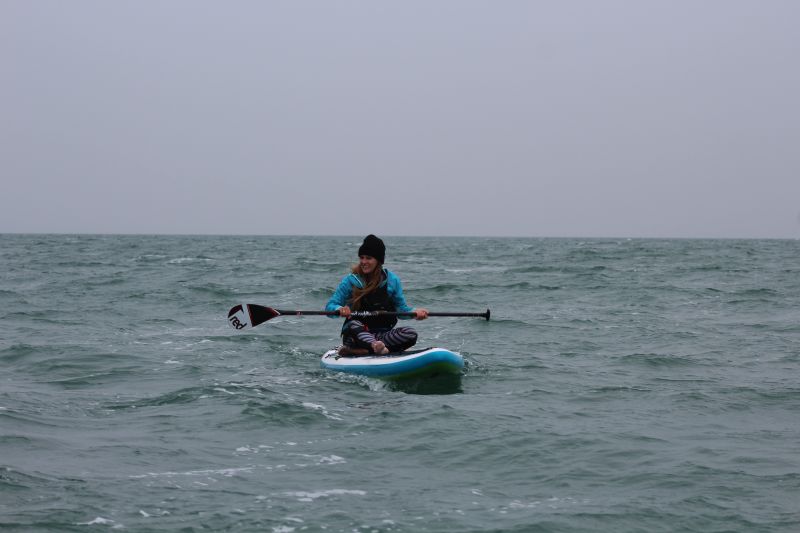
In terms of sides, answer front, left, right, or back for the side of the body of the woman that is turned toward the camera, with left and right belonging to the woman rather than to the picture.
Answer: front
